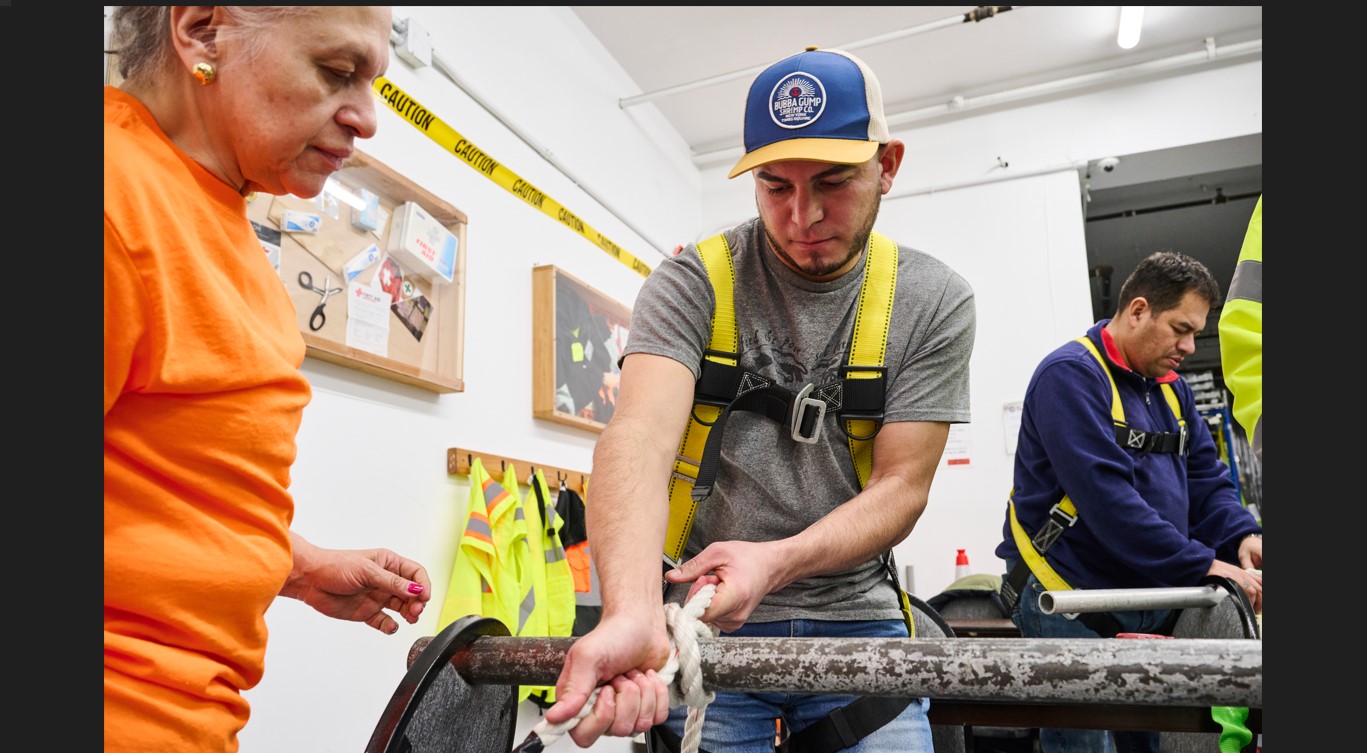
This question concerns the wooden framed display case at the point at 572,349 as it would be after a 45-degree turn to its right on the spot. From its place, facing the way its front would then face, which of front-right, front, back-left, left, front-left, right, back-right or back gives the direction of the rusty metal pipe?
front

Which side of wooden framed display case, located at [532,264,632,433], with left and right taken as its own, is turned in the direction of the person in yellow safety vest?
front

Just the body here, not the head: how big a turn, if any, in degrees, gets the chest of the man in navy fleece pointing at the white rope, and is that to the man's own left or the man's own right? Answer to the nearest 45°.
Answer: approximately 45° to the man's own right

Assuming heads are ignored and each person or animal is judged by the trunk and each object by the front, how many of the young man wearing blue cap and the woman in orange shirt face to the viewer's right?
1

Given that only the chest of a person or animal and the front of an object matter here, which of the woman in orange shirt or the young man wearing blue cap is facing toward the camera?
the young man wearing blue cap

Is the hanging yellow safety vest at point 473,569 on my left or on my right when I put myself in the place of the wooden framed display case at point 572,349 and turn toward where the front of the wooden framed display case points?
on my right

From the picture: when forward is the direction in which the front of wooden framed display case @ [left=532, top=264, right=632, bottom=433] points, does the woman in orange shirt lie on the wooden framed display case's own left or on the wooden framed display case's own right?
on the wooden framed display case's own right

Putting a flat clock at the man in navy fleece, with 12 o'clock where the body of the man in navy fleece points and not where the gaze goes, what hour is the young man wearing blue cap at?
The young man wearing blue cap is roughly at 2 o'clock from the man in navy fleece.

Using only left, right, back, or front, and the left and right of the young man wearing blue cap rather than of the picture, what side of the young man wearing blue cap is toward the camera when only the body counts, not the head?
front

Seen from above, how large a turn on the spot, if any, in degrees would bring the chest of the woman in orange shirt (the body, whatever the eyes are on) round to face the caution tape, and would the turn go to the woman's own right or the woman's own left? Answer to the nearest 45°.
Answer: approximately 90° to the woman's own left

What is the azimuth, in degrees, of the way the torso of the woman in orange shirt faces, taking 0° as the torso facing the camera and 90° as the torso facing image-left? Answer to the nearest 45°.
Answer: approximately 270°
